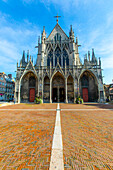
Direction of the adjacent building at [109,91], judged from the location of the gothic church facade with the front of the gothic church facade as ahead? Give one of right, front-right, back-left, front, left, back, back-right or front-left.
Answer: back-left

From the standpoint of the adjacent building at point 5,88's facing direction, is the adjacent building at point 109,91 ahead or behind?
ahead

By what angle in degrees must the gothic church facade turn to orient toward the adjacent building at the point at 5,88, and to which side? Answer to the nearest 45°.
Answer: approximately 135° to its right

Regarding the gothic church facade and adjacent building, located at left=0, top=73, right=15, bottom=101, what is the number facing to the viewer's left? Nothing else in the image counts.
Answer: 0

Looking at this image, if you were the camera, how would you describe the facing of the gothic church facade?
facing the viewer

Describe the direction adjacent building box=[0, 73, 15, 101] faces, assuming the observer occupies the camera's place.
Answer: facing the viewer and to the right of the viewer
